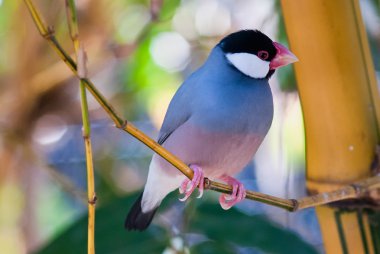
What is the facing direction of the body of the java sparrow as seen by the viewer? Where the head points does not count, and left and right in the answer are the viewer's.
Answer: facing the viewer and to the right of the viewer
